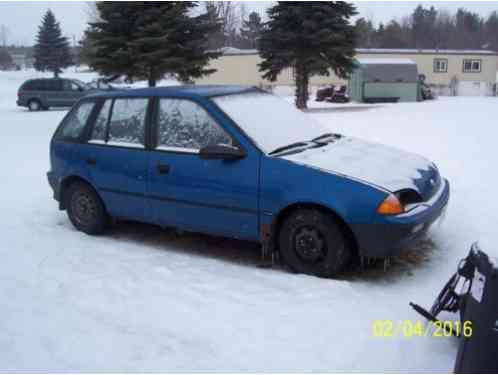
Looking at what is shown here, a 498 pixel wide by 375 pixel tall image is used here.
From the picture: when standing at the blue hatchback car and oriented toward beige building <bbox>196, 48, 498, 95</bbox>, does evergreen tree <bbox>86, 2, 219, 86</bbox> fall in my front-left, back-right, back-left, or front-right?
front-left

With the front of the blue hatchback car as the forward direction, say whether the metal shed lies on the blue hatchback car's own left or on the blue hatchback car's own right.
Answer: on the blue hatchback car's own left

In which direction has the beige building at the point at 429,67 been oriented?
toward the camera

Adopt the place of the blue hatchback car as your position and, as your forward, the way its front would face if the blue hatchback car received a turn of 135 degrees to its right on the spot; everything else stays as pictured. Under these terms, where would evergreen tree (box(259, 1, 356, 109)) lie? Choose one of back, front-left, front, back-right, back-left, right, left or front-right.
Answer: right

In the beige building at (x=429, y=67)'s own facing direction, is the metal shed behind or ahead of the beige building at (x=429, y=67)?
ahead

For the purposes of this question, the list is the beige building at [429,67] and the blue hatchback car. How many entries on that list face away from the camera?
0

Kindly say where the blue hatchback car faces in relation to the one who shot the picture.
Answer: facing the viewer and to the right of the viewer

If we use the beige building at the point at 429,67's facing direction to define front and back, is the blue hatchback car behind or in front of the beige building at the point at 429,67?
in front

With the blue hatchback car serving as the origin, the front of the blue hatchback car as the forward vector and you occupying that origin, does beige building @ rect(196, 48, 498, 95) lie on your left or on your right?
on your left

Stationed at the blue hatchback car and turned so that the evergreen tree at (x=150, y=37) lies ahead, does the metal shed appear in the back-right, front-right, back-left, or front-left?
front-right
